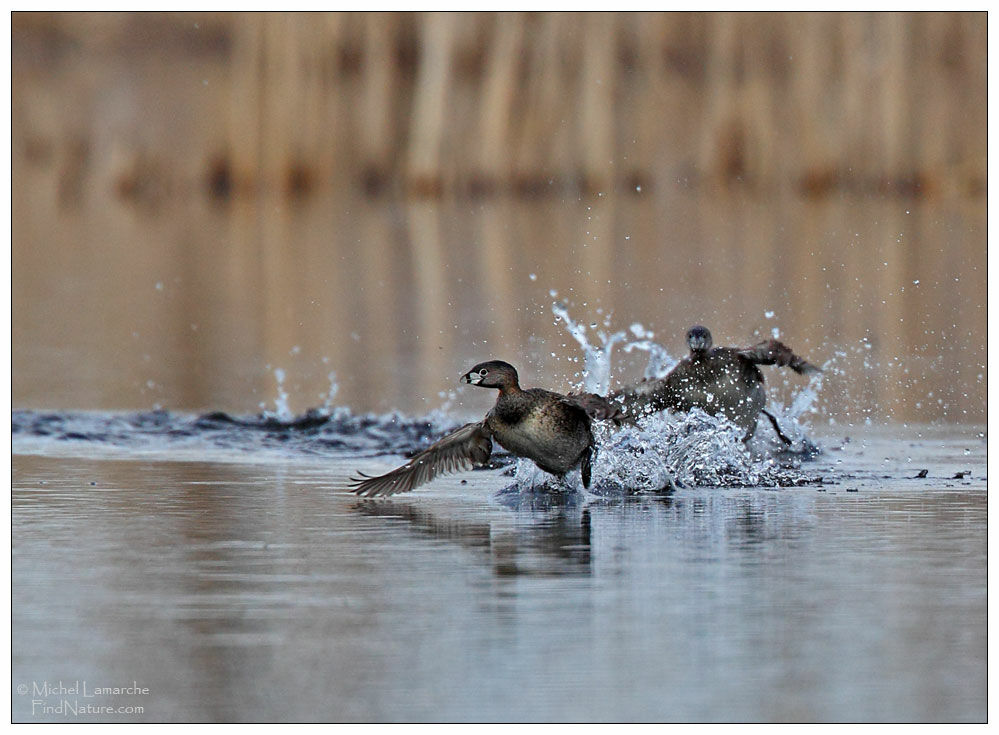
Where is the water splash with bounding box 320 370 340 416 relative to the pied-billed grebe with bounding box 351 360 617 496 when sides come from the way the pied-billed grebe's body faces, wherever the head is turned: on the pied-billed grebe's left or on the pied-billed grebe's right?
on the pied-billed grebe's right

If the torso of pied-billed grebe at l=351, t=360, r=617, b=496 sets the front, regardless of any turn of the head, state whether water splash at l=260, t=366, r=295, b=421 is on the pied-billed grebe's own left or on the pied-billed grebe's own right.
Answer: on the pied-billed grebe's own right

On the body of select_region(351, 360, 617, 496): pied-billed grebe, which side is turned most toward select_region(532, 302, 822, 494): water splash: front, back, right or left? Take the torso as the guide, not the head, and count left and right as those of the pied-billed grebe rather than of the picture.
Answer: back

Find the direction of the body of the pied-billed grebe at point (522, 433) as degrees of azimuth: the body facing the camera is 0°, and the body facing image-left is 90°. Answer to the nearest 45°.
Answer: approximately 45°

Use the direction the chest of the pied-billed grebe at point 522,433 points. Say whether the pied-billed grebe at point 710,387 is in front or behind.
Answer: behind
